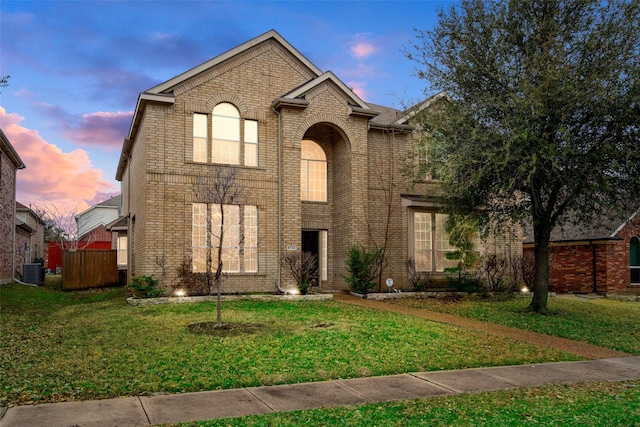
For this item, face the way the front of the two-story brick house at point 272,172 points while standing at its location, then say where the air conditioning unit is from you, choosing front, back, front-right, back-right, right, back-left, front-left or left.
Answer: back-right

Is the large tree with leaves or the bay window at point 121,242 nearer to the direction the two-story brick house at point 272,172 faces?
the large tree with leaves

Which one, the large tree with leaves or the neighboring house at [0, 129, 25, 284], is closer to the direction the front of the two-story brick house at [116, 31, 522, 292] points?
the large tree with leaves

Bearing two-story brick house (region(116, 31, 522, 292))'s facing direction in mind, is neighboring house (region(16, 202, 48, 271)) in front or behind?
behind

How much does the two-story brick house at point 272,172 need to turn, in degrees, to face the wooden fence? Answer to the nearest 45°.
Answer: approximately 135° to its right

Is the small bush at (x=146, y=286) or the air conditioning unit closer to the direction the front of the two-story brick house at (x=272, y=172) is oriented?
the small bush

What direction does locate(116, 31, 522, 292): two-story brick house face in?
toward the camera

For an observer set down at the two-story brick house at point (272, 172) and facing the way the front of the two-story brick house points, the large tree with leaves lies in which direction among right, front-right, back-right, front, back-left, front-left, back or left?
front-left
